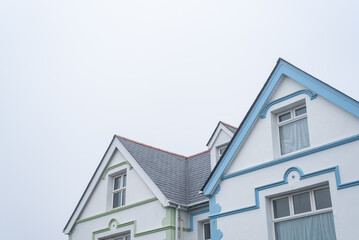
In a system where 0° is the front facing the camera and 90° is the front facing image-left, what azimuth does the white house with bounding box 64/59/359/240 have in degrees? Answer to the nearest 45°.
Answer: approximately 45°
